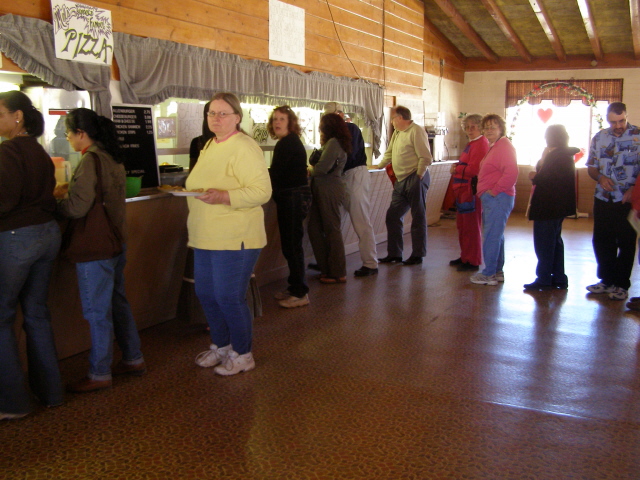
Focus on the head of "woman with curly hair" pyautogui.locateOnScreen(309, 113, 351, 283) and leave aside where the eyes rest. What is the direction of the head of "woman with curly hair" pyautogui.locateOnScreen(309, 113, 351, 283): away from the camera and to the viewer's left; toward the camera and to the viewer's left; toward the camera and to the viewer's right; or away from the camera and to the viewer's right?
away from the camera and to the viewer's left

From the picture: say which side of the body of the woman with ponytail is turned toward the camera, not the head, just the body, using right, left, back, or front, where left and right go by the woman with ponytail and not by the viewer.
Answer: left

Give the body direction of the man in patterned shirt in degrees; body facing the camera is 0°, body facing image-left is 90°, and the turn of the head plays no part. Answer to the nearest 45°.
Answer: approximately 45°

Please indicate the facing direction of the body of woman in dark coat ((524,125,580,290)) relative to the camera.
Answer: to the viewer's left

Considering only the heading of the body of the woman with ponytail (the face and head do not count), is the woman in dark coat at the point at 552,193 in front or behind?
behind

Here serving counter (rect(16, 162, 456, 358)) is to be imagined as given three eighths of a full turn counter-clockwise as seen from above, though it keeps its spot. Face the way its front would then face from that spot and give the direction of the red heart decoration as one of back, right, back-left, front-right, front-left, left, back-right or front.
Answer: front-right

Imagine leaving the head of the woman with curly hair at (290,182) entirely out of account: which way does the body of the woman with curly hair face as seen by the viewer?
to the viewer's left

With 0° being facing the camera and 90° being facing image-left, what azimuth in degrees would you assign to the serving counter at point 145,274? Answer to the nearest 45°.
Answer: approximately 315°

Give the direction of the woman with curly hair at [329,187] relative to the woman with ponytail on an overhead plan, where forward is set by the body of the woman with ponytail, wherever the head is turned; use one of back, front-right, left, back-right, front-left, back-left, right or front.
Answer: back-right
